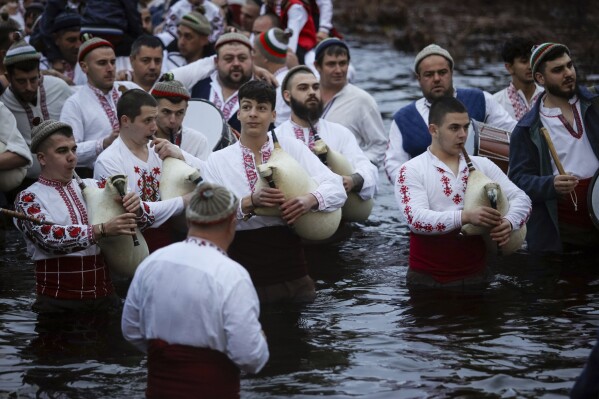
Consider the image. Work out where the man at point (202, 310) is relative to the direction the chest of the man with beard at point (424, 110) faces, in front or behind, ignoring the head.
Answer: in front

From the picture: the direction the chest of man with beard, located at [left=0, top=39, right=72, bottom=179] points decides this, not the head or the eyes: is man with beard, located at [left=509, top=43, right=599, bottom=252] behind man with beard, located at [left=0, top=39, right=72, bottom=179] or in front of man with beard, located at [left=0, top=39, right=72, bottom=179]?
in front

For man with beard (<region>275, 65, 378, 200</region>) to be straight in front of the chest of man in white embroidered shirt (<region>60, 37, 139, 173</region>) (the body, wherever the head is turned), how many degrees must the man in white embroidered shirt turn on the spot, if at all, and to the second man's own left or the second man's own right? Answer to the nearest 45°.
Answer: approximately 45° to the second man's own left

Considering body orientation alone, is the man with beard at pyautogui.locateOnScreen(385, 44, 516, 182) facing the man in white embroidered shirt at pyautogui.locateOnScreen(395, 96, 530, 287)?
yes

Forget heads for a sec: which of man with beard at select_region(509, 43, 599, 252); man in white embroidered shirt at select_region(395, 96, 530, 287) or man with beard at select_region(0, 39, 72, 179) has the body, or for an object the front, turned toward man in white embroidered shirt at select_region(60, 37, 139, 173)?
man with beard at select_region(0, 39, 72, 179)

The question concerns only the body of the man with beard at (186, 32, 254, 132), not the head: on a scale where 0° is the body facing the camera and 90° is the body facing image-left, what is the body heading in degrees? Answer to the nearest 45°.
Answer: approximately 0°

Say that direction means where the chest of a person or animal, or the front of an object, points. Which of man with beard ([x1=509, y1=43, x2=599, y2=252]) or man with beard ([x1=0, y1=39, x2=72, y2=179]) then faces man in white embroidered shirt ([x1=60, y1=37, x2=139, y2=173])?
man with beard ([x1=0, y1=39, x2=72, y2=179])

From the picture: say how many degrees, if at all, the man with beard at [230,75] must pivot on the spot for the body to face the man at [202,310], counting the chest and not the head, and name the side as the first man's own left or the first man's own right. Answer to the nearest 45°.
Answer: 0° — they already face them

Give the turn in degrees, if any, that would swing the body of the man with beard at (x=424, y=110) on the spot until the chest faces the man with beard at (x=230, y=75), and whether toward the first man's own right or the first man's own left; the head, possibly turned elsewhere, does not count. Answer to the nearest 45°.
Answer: approximately 90° to the first man's own right

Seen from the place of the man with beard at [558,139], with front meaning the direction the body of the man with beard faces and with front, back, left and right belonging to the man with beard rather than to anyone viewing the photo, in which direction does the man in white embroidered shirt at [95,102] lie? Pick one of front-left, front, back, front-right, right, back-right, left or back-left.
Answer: back-right
